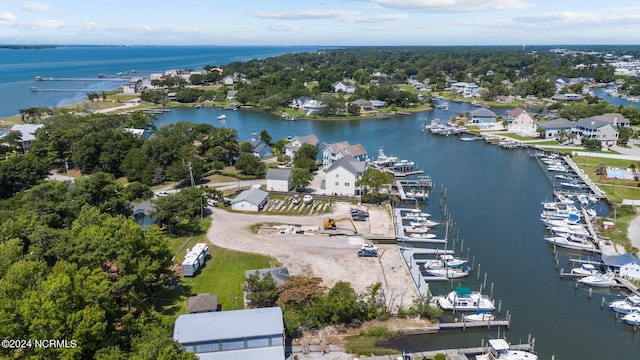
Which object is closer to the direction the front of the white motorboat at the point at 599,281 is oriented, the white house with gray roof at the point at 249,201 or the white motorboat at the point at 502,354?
the white house with gray roof

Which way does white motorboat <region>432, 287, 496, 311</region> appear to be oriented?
to the viewer's left

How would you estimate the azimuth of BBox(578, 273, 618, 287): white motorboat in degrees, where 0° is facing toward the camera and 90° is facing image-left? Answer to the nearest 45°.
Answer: approximately 90°

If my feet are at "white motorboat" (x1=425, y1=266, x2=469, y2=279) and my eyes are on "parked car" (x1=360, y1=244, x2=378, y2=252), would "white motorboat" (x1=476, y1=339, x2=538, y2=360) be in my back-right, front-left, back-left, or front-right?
back-left

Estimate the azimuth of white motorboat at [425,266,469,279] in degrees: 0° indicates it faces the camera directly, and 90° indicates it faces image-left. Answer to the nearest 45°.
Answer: approximately 90°

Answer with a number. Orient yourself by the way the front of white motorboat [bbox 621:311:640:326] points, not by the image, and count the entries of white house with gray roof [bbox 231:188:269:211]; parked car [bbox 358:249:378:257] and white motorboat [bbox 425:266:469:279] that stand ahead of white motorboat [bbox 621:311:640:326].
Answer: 3

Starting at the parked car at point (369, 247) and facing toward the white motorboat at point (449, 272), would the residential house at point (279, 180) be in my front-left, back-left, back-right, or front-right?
back-left
